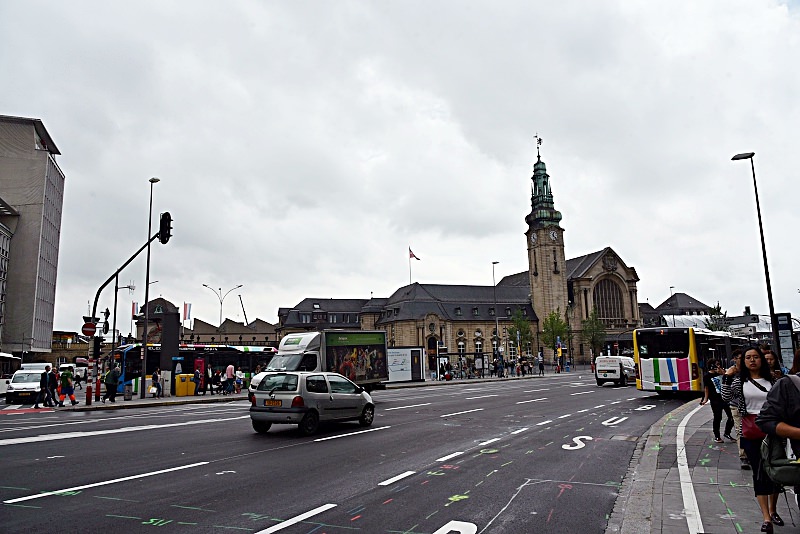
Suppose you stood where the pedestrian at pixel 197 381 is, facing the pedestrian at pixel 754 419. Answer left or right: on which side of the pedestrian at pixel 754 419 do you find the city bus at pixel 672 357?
left

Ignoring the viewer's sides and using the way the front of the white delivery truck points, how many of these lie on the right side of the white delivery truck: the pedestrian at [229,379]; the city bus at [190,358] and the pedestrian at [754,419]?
2

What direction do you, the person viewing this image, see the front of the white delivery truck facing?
facing the viewer and to the left of the viewer

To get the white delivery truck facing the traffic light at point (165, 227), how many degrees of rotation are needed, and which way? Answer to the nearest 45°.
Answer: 0° — it already faces it
